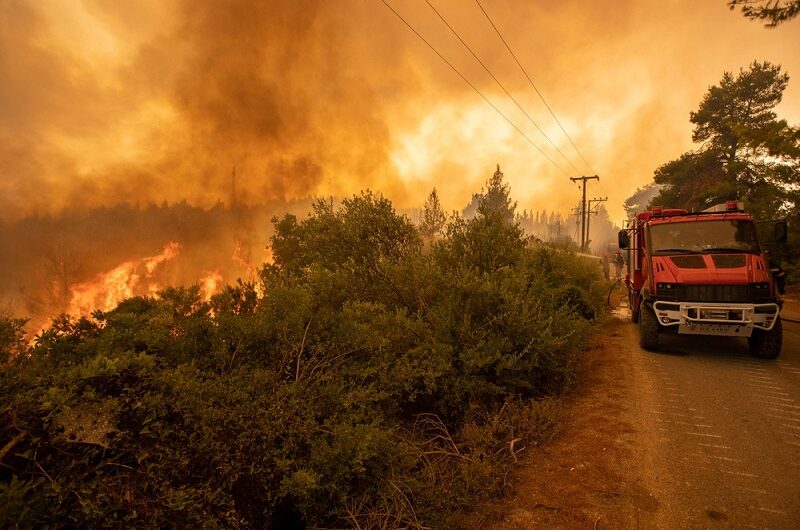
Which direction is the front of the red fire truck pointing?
toward the camera

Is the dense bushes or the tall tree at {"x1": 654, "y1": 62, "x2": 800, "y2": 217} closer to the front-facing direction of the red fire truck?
the dense bushes

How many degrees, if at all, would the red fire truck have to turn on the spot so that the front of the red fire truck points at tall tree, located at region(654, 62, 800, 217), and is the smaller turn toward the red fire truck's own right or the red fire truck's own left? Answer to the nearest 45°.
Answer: approximately 180°

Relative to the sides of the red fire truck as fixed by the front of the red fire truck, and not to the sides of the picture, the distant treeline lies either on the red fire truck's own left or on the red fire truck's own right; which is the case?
on the red fire truck's own right

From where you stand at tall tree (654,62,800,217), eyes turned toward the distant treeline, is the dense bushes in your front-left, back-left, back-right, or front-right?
front-left
